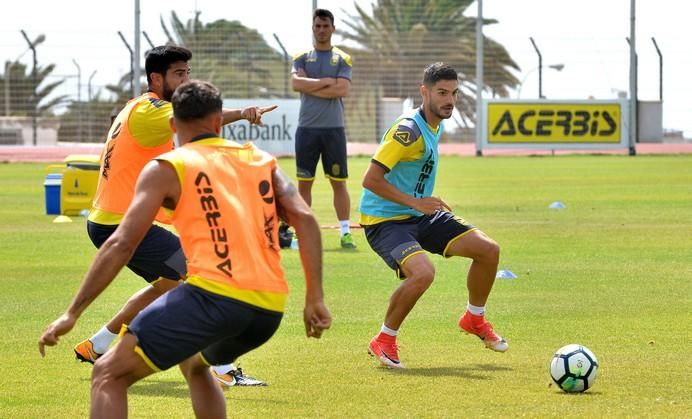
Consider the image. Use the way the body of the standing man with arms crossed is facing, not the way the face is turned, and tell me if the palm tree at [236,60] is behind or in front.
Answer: behind

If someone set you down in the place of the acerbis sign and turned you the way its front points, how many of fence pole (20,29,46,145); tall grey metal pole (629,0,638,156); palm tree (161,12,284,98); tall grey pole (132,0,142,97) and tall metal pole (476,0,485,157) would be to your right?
4

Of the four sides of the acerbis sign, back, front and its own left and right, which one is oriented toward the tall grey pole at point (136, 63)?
right

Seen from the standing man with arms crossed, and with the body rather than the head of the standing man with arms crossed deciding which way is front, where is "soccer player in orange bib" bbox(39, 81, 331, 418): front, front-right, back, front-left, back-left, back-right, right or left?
front

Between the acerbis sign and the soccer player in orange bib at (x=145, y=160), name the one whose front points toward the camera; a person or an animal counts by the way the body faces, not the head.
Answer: the acerbis sign

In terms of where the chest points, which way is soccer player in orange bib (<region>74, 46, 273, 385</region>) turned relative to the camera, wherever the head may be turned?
to the viewer's right

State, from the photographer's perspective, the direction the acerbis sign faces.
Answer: facing the viewer

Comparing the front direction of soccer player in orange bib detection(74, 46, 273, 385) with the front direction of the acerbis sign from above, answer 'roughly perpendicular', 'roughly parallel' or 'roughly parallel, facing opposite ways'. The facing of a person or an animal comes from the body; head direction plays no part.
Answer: roughly perpendicular

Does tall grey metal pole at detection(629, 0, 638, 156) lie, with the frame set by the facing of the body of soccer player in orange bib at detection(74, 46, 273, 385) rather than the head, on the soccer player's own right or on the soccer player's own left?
on the soccer player's own left

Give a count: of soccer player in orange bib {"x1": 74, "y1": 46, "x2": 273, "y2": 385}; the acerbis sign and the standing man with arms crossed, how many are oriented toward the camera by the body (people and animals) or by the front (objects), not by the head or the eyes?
2

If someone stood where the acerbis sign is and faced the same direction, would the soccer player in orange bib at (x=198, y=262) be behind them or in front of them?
in front

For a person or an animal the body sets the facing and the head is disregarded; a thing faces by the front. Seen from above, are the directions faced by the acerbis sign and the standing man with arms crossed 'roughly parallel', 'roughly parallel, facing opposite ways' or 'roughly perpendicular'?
roughly parallel

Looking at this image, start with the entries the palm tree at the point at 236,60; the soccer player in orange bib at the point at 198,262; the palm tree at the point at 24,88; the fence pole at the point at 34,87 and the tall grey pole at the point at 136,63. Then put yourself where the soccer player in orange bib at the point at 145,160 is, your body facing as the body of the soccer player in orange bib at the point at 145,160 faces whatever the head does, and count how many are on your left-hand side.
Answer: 4

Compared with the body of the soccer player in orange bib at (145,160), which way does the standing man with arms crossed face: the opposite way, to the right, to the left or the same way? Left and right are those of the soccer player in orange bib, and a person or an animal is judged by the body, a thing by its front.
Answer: to the right

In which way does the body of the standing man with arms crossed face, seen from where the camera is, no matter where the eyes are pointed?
toward the camera
